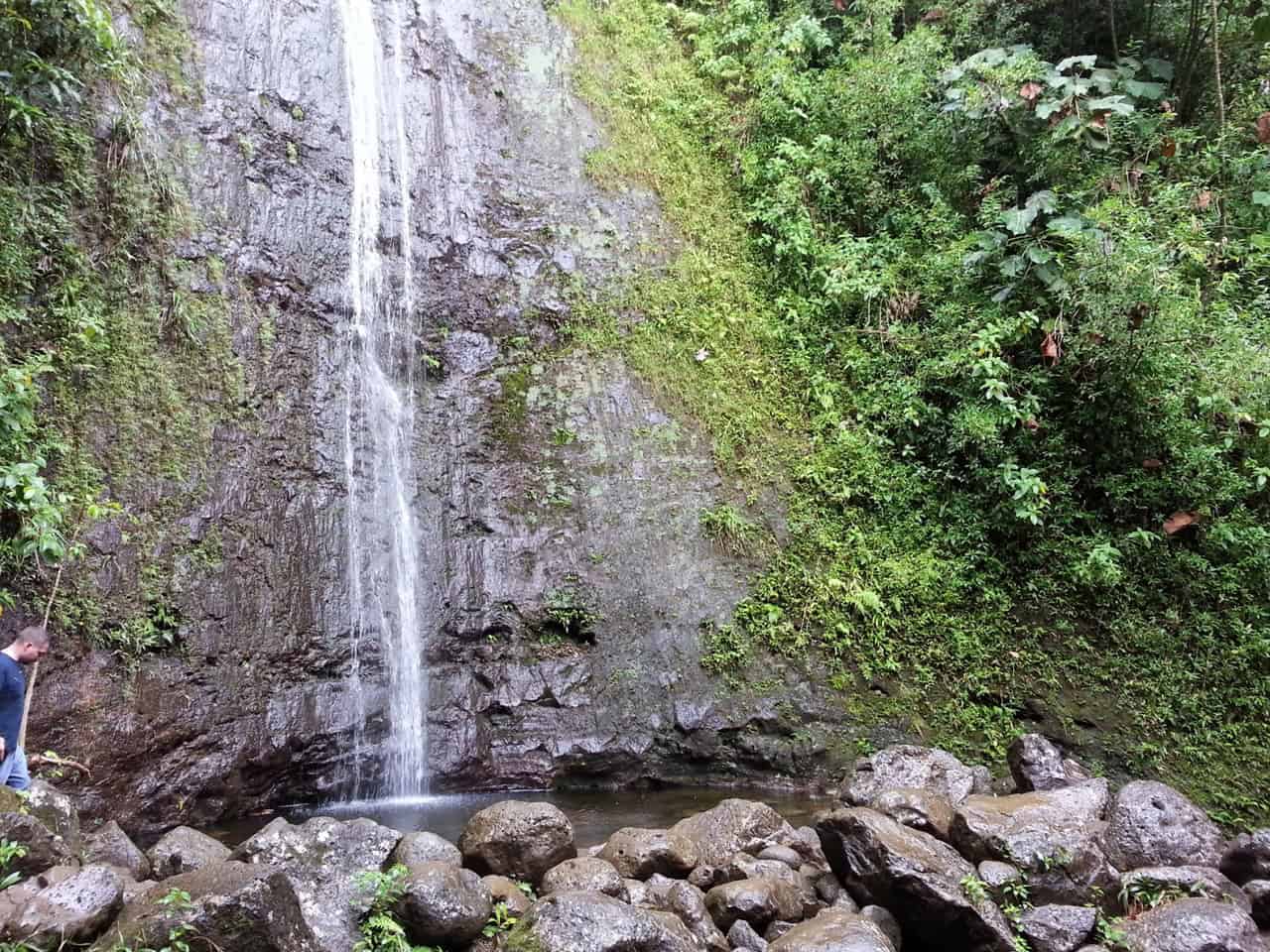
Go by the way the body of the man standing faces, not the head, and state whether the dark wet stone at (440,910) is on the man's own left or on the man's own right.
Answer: on the man's own right

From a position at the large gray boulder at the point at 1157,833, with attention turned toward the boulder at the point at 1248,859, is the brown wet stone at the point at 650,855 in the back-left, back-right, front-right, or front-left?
back-right

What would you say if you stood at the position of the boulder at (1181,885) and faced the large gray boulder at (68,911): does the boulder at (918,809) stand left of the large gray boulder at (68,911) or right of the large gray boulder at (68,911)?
right

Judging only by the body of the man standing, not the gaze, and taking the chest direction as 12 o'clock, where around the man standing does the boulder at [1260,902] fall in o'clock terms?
The boulder is roughly at 1 o'clock from the man standing.

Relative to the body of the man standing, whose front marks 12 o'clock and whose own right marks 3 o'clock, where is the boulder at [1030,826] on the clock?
The boulder is roughly at 1 o'clock from the man standing.

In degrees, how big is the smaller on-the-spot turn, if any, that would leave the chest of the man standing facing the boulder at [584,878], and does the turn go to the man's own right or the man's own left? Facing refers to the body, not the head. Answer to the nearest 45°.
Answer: approximately 45° to the man's own right

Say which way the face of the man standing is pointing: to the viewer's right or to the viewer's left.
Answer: to the viewer's right

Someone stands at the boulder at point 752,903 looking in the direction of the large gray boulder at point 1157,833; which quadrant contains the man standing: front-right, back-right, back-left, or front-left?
back-left

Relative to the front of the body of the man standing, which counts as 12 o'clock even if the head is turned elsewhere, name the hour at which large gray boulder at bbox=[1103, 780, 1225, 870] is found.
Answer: The large gray boulder is roughly at 1 o'clock from the man standing.

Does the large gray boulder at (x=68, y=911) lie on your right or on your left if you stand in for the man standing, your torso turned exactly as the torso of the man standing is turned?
on your right

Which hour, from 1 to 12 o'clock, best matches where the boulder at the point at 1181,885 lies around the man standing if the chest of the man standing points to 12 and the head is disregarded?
The boulder is roughly at 1 o'clock from the man standing.

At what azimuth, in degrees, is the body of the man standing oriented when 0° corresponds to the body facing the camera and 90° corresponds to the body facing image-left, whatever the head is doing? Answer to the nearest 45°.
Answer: approximately 270°
